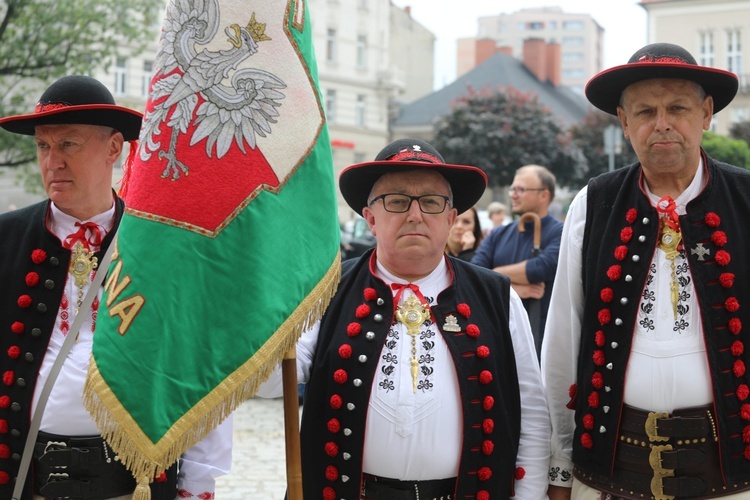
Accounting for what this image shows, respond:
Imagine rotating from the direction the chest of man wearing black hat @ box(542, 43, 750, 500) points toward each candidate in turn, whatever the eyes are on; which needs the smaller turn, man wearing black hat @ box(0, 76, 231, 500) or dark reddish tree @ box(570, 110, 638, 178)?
the man wearing black hat

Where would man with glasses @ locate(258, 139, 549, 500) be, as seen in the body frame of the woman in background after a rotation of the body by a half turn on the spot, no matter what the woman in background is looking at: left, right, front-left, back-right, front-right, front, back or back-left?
back-right

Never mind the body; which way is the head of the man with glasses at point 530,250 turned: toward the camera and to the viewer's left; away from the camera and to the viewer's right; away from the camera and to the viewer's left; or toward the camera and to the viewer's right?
toward the camera and to the viewer's left

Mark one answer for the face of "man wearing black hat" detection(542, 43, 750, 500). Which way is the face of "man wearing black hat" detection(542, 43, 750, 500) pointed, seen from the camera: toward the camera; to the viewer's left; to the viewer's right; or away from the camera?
toward the camera

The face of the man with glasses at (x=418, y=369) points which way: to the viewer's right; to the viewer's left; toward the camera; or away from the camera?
toward the camera

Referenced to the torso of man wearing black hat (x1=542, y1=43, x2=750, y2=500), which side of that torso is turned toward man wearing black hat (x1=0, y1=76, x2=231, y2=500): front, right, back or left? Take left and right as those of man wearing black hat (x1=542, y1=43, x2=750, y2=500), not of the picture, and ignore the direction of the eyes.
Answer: right

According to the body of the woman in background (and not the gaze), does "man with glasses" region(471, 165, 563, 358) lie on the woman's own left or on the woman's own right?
on the woman's own left

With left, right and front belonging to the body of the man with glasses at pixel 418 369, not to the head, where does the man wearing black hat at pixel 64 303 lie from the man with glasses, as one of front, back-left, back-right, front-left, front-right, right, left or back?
right

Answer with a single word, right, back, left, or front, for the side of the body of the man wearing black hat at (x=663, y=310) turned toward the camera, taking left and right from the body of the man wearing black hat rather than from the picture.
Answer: front

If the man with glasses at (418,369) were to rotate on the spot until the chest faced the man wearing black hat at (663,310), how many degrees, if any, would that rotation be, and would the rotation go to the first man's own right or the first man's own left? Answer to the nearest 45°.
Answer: approximately 90° to the first man's own left

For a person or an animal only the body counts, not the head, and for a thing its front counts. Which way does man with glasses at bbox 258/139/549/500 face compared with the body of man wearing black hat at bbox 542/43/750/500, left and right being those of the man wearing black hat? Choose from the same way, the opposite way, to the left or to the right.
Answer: the same way

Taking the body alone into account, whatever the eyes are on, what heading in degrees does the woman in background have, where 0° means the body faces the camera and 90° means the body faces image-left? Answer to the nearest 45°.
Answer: approximately 45°

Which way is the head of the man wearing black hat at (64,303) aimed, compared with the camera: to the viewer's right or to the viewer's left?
to the viewer's left

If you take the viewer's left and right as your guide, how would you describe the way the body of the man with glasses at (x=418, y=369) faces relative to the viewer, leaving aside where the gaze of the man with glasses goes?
facing the viewer

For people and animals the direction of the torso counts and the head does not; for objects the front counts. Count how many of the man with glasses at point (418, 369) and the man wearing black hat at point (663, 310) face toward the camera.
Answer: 2

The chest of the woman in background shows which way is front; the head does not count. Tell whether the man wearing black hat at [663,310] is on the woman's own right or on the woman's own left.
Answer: on the woman's own left
